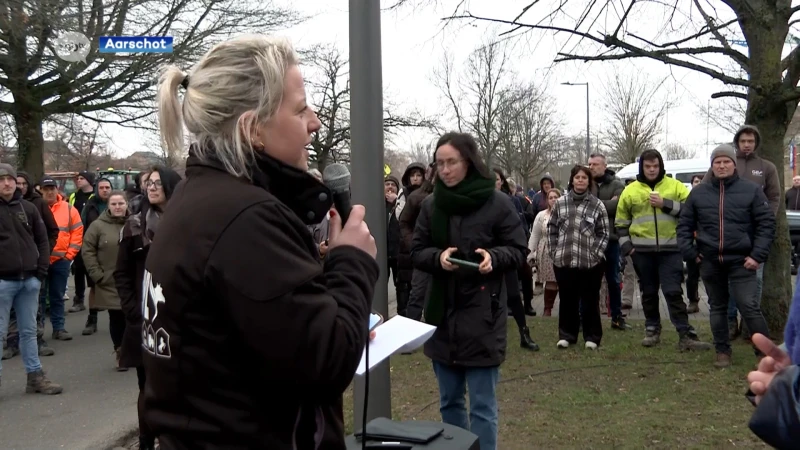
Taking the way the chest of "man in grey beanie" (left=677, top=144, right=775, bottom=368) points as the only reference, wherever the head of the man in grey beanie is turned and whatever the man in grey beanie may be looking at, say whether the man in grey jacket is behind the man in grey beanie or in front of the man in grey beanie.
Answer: behind

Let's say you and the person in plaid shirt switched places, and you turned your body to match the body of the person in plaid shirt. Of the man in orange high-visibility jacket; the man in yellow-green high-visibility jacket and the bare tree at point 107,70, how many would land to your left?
1

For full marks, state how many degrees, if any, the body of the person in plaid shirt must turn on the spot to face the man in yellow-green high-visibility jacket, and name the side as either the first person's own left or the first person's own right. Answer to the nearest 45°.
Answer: approximately 90° to the first person's own left

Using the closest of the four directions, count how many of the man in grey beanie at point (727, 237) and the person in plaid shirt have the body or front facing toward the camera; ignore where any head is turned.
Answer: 2

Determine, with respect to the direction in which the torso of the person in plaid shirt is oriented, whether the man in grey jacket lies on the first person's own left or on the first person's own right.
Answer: on the first person's own left

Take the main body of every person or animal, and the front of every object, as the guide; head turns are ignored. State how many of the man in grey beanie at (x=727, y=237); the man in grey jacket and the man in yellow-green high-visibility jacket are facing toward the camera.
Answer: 3

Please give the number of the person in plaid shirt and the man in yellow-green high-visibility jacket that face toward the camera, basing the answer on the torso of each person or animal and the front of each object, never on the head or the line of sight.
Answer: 2

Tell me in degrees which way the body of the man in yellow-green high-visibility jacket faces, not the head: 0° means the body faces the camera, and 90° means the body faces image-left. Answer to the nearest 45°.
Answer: approximately 0°

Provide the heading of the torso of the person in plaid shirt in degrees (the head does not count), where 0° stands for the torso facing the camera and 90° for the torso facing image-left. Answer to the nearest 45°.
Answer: approximately 0°

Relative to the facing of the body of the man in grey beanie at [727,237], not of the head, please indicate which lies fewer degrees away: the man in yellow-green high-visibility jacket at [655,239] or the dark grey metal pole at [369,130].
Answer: the dark grey metal pole
